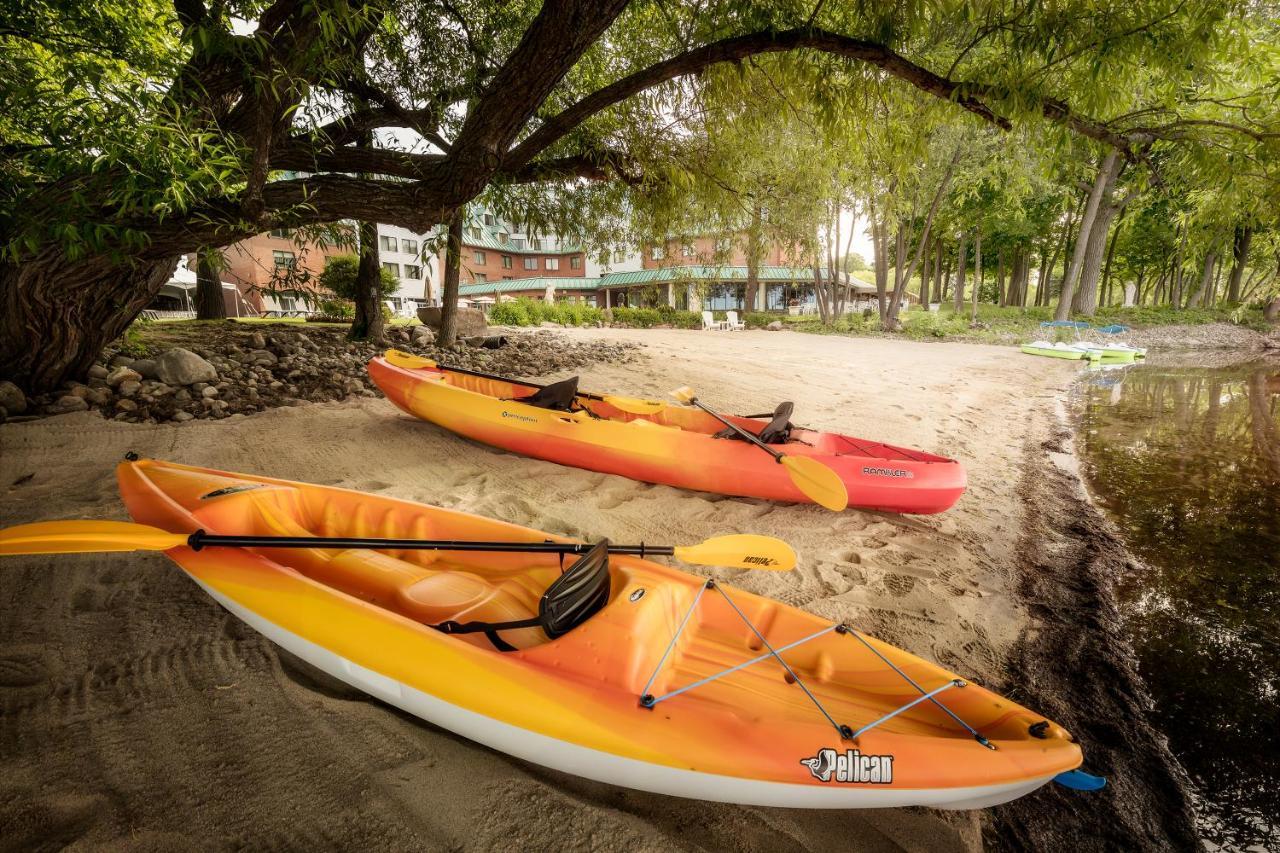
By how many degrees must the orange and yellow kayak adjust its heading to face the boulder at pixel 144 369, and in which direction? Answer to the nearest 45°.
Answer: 0° — it already faces it

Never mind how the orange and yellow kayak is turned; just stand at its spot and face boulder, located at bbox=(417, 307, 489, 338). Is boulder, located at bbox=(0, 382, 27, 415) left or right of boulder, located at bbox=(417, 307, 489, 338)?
left

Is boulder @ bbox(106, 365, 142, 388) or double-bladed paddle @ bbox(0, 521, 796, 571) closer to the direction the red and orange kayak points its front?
the boulder

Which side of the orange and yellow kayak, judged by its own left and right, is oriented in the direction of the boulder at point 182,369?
front

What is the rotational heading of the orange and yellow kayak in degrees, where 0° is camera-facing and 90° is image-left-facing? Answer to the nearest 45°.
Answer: approximately 135°

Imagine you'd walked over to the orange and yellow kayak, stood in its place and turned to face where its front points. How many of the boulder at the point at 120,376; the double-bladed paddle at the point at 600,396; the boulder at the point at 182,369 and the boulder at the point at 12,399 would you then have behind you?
0

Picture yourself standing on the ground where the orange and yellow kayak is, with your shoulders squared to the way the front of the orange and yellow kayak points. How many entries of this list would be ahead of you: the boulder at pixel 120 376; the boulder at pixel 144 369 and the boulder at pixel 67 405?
3

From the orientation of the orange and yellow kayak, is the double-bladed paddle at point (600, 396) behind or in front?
in front

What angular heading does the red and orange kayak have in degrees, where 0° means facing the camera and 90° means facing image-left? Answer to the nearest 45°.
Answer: approximately 135°

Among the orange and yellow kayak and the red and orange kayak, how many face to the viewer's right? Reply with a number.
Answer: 0

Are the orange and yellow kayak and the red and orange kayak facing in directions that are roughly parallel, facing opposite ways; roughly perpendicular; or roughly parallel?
roughly parallel

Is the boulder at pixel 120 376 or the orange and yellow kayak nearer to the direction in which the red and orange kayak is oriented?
the boulder

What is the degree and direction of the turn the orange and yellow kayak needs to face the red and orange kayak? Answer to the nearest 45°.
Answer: approximately 45° to its right

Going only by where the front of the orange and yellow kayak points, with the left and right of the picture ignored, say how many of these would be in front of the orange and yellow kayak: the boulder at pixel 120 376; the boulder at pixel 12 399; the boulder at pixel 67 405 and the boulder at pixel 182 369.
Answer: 4

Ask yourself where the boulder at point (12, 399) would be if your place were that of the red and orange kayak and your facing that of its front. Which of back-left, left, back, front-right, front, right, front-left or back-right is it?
front-left

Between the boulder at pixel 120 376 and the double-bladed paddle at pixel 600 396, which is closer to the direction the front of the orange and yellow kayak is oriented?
the boulder
